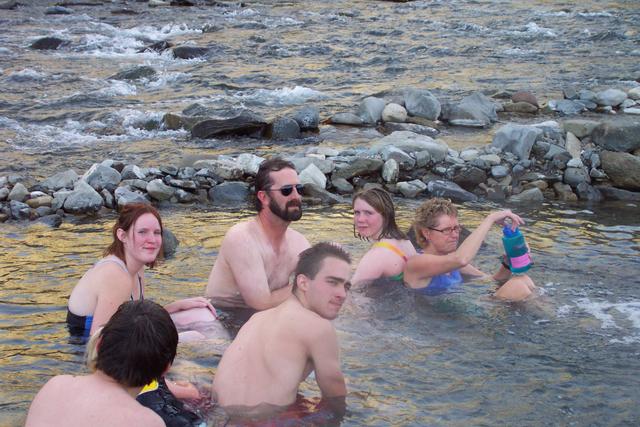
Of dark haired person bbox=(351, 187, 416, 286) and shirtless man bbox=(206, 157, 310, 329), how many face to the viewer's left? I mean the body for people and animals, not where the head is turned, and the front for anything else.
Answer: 1

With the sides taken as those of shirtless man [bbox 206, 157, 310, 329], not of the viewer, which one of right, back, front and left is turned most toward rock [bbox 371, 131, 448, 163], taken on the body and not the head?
left

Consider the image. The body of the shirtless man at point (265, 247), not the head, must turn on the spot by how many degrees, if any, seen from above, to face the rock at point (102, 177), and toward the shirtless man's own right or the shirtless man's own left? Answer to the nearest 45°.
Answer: approximately 180°

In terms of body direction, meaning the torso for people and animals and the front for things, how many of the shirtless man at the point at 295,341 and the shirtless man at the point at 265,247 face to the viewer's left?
0

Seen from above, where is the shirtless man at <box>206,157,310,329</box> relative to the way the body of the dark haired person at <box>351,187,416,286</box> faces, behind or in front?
in front

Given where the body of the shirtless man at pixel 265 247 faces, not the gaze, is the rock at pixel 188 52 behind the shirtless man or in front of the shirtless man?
behind

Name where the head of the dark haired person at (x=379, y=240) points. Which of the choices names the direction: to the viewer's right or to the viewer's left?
to the viewer's left
